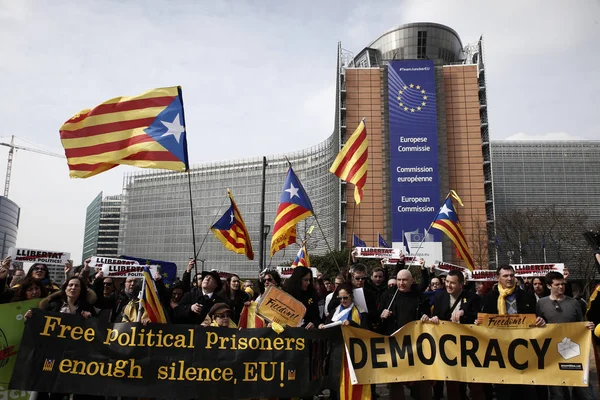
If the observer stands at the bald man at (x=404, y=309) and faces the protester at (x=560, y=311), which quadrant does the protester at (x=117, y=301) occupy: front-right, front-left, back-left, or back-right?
back-left

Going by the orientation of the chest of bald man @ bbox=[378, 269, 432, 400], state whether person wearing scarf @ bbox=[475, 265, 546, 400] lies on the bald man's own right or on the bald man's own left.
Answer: on the bald man's own left

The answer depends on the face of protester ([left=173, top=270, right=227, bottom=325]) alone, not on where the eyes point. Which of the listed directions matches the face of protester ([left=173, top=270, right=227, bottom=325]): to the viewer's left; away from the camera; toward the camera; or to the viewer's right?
toward the camera

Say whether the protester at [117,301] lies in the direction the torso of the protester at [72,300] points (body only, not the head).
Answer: no

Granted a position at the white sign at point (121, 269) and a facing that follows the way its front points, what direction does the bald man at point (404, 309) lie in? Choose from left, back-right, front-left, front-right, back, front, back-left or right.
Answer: front-left

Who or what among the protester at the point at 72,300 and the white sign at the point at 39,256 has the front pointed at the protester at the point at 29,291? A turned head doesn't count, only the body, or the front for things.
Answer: the white sign

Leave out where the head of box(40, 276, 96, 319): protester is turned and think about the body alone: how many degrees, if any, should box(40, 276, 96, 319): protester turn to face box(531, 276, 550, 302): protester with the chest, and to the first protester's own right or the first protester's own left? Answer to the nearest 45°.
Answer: approximately 90° to the first protester's own left

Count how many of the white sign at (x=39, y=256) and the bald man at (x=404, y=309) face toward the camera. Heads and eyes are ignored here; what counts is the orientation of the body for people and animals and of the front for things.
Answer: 2

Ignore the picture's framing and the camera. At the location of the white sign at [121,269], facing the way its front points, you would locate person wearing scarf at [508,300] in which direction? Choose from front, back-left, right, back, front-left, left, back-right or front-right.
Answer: front-left

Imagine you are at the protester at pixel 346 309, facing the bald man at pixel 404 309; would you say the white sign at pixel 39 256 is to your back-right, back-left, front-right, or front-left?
back-left

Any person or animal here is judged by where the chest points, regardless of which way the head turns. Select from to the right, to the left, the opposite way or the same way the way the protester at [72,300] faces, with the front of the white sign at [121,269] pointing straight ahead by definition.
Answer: the same way

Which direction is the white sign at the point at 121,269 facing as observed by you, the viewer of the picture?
facing the viewer

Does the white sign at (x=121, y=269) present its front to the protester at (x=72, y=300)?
yes

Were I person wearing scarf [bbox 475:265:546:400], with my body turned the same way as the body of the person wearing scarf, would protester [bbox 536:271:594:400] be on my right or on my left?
on my left

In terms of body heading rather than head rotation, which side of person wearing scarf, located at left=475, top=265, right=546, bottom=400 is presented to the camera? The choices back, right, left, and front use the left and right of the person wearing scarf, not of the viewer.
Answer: front

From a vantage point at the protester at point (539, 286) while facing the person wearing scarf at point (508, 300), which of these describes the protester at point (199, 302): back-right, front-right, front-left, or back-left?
front-right

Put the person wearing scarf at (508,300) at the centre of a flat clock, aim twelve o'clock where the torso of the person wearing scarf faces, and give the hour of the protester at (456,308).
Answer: The protester is roughly at 2 o'clock from the person wearing scarf.

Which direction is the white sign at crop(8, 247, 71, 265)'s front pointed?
toward the camera

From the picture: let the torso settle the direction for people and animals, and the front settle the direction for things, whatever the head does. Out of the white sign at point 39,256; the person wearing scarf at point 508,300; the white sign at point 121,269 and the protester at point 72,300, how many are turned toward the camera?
4
